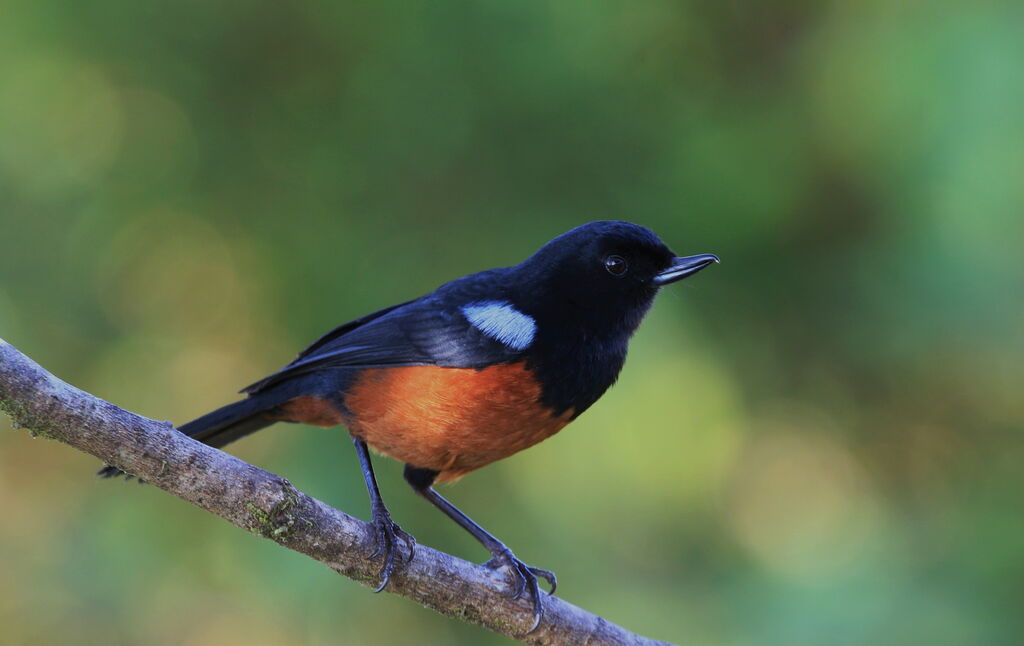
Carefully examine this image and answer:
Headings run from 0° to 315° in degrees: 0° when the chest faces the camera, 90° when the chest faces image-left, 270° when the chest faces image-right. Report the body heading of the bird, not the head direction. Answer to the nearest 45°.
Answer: approximately 270°
